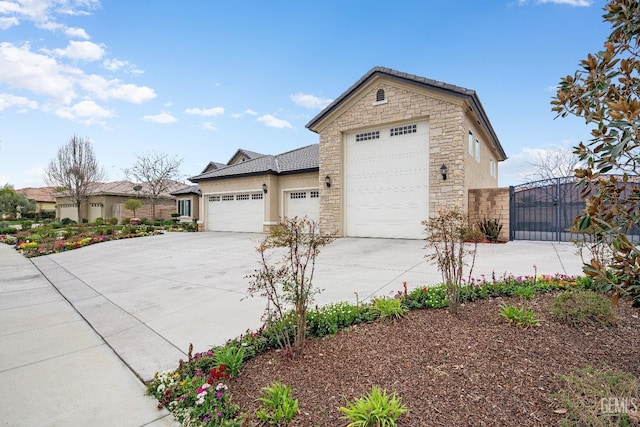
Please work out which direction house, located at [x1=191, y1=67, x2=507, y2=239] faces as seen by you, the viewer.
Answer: facing the viewer and to the left of the viewer

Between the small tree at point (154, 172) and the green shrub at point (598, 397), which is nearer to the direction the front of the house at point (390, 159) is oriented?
the green shrub

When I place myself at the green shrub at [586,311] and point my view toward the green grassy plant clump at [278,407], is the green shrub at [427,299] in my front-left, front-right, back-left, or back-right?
front-right

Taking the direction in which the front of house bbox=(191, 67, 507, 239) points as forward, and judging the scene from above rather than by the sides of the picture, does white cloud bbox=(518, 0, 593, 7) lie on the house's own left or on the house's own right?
on the house's own left

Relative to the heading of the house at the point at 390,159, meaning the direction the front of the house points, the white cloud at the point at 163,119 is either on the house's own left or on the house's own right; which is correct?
on the house's own right

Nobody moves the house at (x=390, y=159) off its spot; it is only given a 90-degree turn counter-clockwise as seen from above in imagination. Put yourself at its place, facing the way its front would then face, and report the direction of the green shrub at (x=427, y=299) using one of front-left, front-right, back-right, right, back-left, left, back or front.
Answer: front-right

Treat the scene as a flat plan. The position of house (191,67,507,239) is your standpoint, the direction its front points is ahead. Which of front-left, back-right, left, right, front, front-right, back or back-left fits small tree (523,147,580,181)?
back

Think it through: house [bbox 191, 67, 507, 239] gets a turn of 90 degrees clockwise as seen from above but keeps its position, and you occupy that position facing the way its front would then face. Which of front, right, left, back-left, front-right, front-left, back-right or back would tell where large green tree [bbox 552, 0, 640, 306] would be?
back-left
